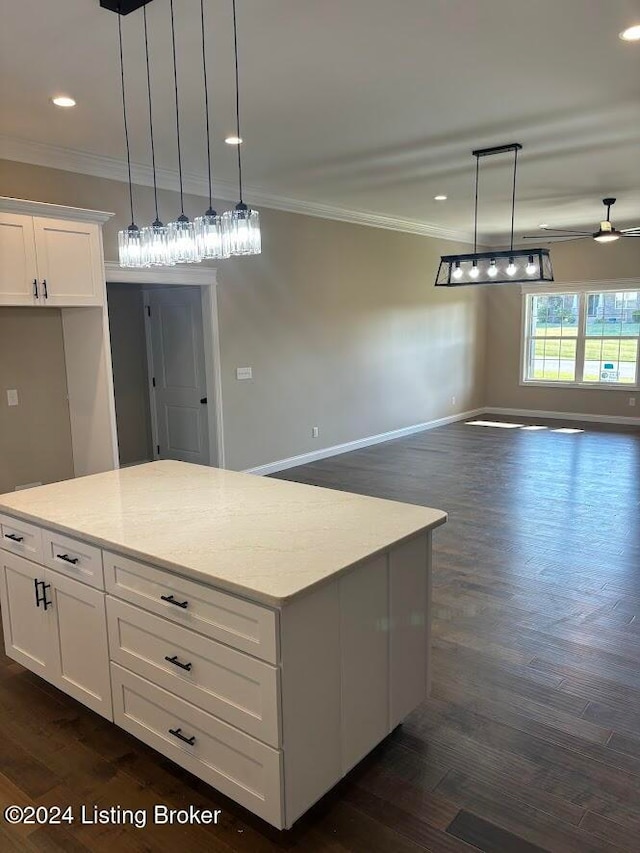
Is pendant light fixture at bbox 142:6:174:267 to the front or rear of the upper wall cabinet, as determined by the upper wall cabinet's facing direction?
to the front

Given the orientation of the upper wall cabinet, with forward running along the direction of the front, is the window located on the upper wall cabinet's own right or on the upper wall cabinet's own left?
on the upper wall cabinet's own left

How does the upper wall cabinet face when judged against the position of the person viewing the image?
facing the viewer and to the right of the viewer

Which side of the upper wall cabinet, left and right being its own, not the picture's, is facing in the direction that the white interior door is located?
left

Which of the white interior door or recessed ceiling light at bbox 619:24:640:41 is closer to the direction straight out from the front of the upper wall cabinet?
the recessed ceiling light

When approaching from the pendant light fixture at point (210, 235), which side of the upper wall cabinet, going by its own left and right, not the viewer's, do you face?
front
